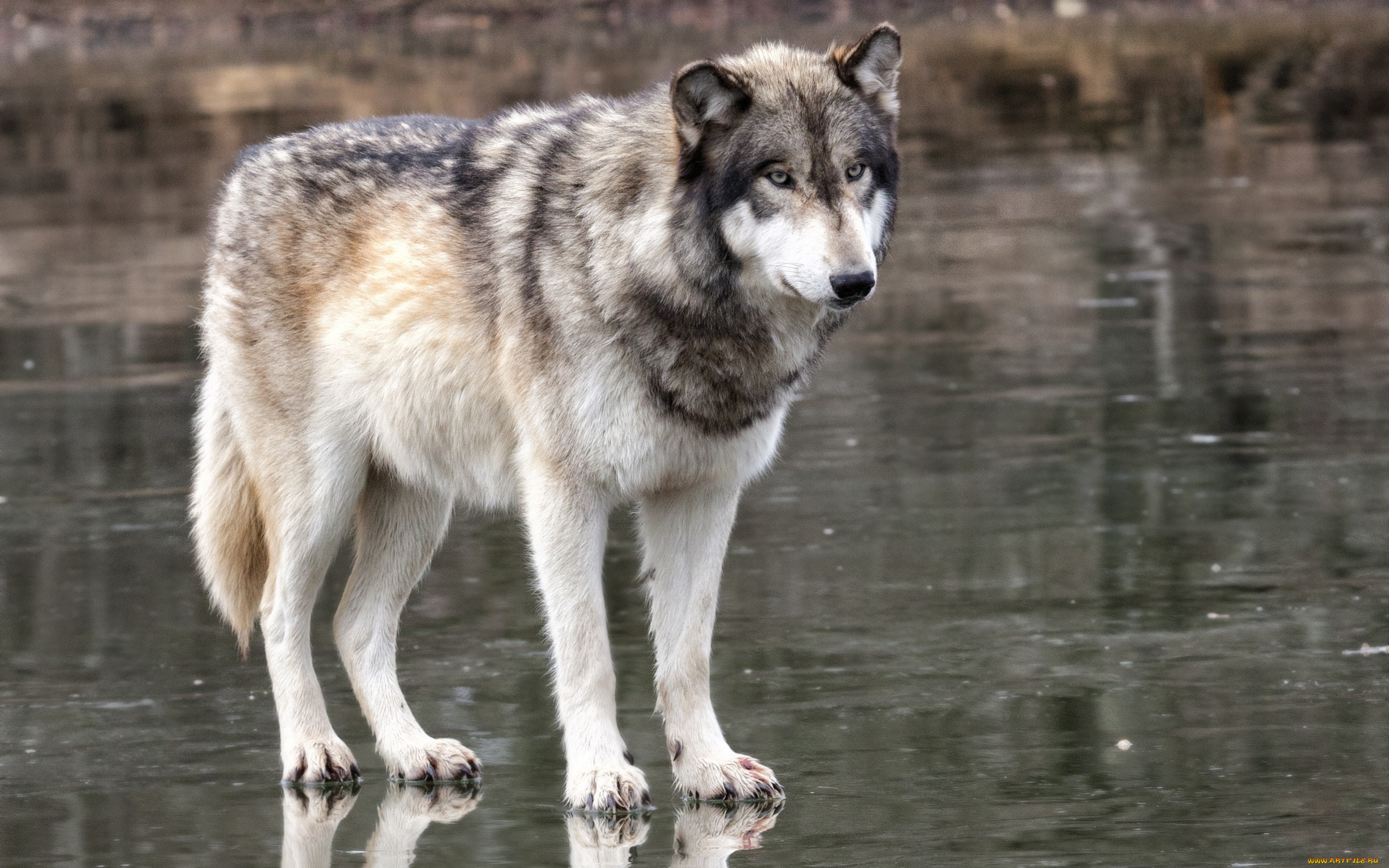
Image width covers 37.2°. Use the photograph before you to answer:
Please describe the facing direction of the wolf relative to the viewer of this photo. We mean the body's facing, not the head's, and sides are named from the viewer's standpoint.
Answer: facing the viewer and to the right of the viewer
